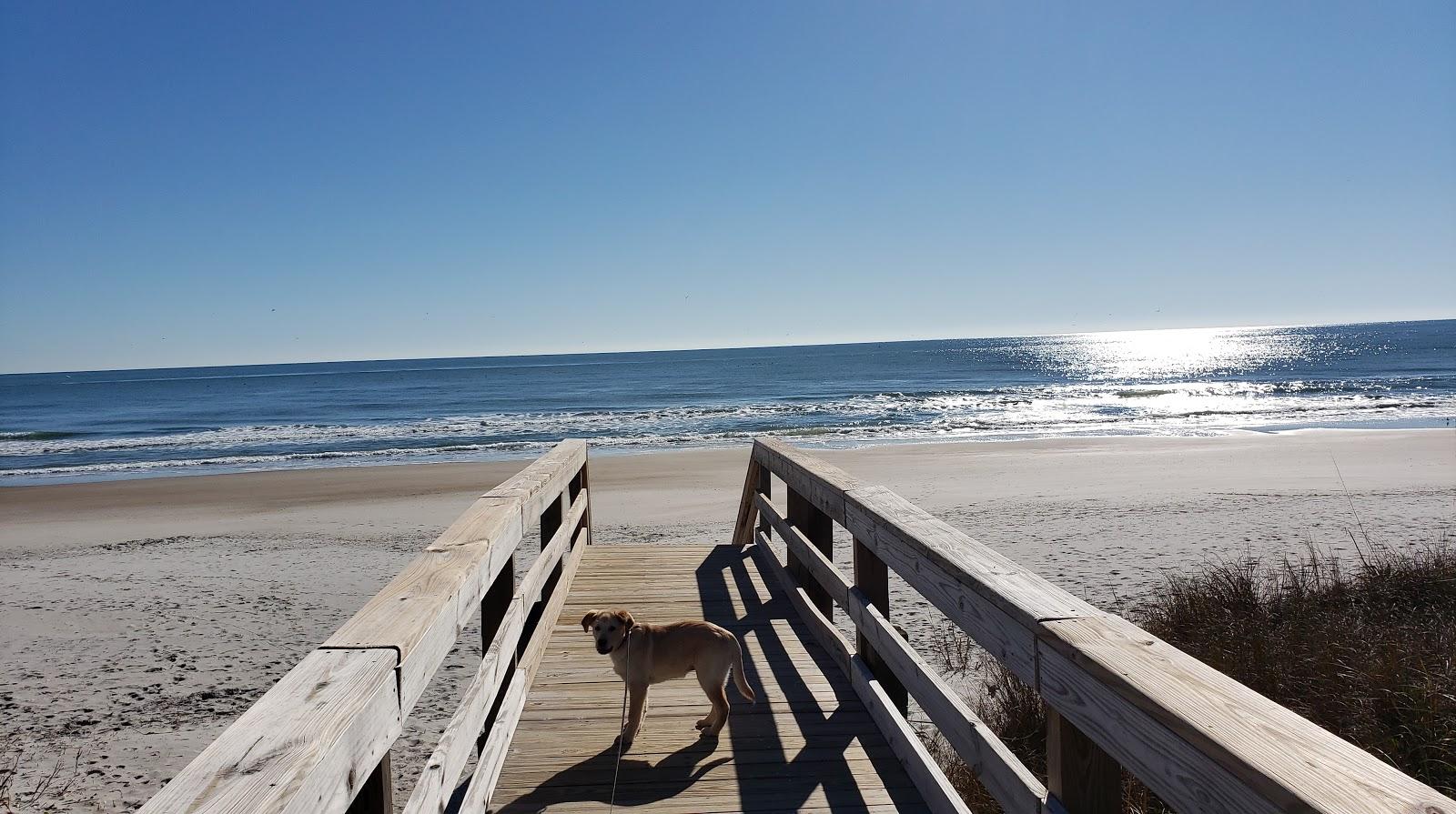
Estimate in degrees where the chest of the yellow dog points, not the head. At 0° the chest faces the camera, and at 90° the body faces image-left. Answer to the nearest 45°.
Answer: approximately 90°
